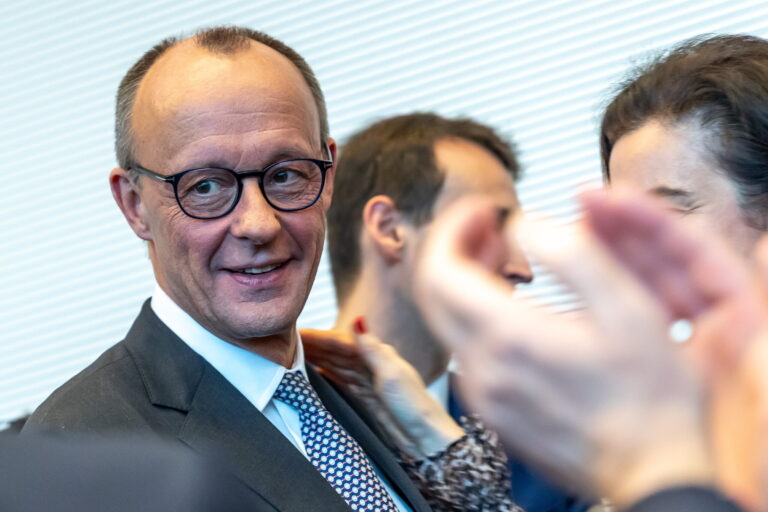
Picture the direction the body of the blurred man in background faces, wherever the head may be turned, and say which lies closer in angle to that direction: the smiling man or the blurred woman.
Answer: the blurred woman

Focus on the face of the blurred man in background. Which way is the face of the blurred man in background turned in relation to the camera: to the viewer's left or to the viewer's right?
to the viewer's right

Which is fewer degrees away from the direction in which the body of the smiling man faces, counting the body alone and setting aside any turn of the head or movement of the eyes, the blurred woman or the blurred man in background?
the blurred woman

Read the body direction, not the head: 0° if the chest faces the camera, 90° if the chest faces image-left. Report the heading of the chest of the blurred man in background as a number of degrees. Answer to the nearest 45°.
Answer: approximately 270°

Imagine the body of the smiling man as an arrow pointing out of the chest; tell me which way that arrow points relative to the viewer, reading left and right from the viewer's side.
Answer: facing the viewer and to the right of the viewer

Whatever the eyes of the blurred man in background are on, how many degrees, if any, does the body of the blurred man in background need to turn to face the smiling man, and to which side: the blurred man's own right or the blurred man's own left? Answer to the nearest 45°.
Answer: approximately 90° to the blurred man's own right

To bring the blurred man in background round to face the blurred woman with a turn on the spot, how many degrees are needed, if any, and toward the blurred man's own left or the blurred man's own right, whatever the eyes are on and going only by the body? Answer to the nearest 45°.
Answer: approximately 45° to the blurred man's own right

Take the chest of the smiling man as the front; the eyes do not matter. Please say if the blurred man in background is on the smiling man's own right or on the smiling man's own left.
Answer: on the smiling man's own left
